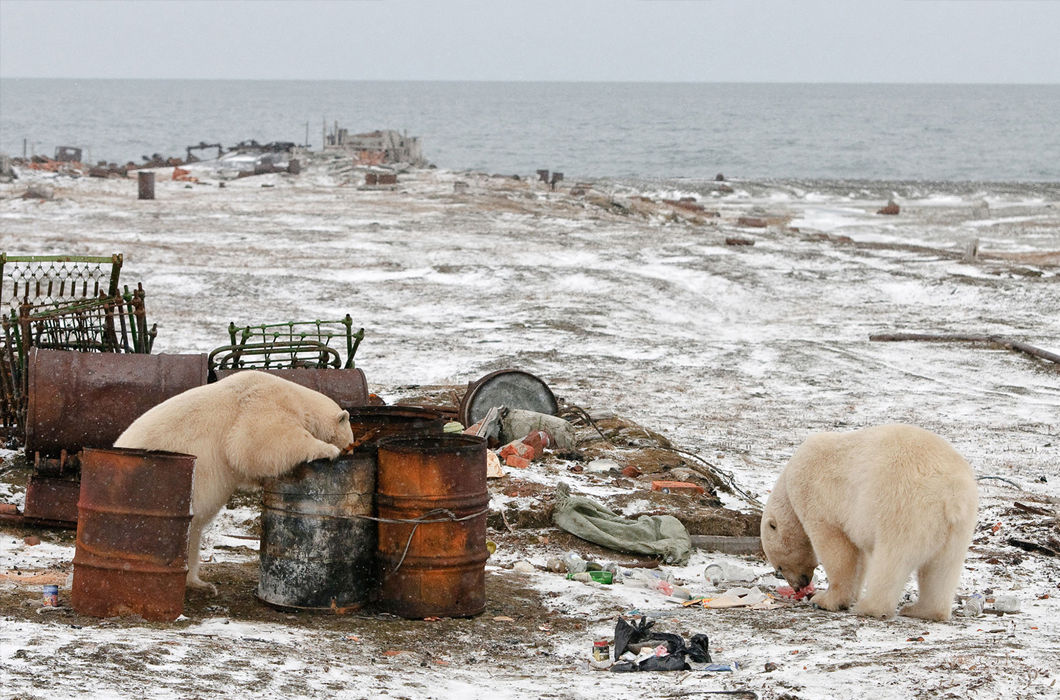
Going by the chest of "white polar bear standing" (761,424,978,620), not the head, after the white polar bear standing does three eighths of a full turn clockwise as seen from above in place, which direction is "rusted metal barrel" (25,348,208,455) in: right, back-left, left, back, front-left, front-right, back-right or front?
back

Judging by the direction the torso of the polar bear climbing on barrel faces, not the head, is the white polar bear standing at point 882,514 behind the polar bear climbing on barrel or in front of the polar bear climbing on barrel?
in front

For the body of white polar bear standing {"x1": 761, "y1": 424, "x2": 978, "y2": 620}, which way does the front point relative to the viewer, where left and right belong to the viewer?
facing away from the viewer and to the left of the viewer

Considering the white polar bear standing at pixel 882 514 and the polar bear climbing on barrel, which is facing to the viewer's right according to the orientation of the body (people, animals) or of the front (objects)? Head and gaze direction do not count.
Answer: the polar bear climbing on barrel

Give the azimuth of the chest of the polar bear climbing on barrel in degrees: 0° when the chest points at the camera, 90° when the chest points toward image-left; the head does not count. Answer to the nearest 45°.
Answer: approximately 270°

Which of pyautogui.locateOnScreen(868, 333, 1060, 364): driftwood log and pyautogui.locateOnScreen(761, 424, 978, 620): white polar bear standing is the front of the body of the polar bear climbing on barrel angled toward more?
the white polar bear standing

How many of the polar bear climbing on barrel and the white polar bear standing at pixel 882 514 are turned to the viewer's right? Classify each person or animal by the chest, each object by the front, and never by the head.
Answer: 1

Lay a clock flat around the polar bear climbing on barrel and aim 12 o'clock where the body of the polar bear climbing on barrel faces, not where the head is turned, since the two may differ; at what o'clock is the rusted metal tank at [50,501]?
The rusted metal tank is roughly at 8 o'clock from the polar bear climbing on barrel.

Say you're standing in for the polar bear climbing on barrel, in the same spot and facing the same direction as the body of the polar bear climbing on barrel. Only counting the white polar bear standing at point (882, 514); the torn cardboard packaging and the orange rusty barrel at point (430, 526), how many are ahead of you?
3

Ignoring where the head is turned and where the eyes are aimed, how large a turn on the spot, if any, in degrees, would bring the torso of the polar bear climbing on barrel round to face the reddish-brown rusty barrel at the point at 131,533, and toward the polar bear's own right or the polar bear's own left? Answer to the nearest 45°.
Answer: approximately 135° to the polar bear's own right
